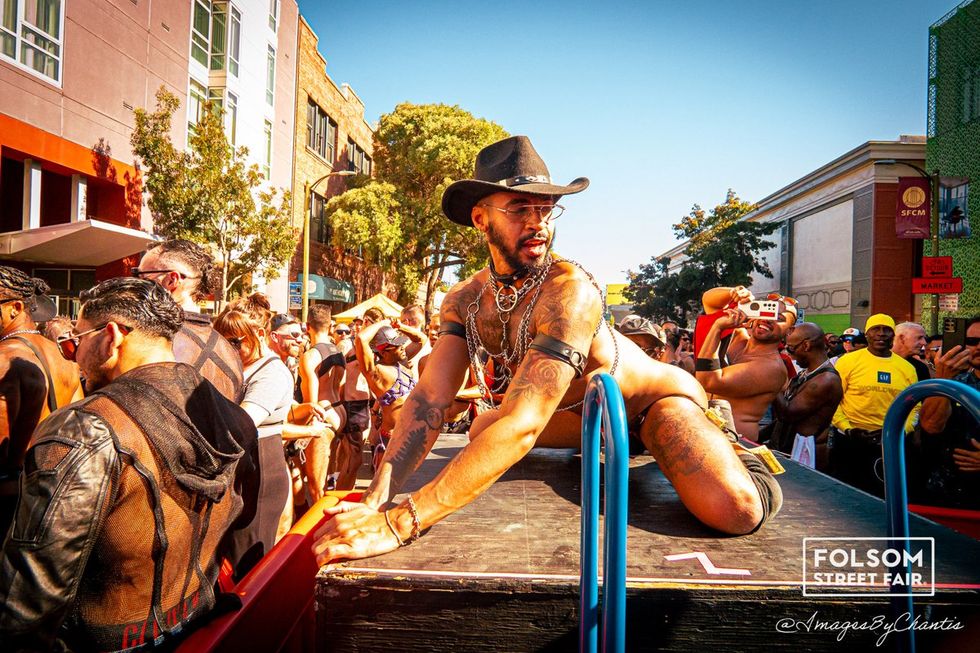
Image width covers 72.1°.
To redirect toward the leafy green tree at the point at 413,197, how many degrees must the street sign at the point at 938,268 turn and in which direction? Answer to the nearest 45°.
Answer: approximately 90° to its right

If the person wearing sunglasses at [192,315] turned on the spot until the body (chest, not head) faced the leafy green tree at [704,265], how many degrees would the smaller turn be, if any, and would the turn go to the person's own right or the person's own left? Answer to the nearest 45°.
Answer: approximately 90° to the person's own right

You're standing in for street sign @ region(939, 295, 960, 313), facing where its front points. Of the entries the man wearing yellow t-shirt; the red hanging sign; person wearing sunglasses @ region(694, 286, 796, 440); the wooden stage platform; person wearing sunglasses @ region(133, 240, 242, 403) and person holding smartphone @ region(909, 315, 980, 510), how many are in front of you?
5

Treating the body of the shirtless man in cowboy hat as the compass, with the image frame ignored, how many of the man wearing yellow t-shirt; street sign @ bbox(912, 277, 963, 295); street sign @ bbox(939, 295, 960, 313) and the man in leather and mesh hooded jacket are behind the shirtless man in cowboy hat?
3

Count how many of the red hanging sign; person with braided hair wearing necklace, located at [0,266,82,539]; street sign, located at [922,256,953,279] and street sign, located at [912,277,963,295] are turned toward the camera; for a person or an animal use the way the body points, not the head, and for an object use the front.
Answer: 3

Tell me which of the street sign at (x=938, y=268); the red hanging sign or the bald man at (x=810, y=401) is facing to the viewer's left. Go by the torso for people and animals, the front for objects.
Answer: the bald man
